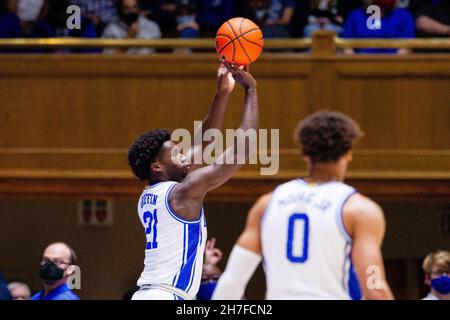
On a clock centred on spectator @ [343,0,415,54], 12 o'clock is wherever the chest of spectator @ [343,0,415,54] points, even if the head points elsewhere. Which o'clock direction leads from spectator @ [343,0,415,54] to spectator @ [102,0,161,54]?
spectator @ [102,0,161,54] is roughly at 3 o'clock from spectator @ [343,0,415,54].

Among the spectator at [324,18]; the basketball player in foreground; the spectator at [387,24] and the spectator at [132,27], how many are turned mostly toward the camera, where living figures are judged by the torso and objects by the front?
3

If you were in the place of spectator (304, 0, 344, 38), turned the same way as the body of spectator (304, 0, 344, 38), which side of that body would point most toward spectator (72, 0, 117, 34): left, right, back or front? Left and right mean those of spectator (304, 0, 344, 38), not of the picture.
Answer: right

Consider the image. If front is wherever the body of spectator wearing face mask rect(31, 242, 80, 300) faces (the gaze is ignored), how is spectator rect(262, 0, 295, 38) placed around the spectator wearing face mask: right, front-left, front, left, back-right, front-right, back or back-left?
back

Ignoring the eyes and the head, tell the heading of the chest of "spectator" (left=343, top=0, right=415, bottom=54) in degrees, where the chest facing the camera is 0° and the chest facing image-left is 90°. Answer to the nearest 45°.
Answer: approximately 0°

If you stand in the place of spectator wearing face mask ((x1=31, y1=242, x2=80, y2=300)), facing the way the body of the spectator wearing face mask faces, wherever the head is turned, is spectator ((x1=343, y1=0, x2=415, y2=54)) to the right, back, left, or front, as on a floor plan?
back

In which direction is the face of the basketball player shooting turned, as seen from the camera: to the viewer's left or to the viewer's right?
to the viewer's right

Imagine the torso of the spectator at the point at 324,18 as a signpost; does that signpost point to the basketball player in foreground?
yes

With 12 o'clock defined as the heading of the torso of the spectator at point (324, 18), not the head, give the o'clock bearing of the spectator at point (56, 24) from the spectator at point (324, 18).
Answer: the spectator at point (56, 24) is roughly at 3 o'clock from the spectator at point (324, 18).

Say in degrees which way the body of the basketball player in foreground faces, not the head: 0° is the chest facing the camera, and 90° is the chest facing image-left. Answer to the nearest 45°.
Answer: approximately 225°

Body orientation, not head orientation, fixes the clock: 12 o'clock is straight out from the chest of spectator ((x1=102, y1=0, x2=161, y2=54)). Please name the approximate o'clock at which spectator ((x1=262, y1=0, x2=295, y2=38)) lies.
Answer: spectator ((x1=262, y1=0, x2=295, y2=38)) is roughly at 9 o'clock from spectator ((x1=102, y1=0, x2=161, y2=54)).

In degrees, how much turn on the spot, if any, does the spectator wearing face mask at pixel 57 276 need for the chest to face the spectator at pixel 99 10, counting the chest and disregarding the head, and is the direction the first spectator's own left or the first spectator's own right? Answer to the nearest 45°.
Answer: approximately 135° to the first spectator's own right
